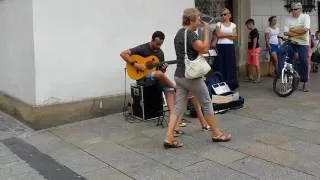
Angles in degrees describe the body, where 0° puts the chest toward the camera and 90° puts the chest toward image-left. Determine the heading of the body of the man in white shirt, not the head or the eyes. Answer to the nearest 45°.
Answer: approximately 45°

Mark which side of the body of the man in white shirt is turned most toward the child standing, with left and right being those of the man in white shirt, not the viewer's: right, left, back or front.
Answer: right

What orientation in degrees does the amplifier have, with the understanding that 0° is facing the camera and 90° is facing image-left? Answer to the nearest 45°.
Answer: approximately 315°

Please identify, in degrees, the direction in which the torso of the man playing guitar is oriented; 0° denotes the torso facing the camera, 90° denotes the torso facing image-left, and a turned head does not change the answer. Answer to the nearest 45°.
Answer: approximately 315°

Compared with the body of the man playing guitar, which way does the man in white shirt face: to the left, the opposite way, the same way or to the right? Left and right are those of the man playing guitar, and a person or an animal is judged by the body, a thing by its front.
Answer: to the right

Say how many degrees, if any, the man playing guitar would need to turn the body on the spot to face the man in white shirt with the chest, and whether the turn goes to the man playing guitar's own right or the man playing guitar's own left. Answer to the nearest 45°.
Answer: approximately 90° to the man playing guitar's own left

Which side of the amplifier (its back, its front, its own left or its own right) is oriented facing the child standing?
left

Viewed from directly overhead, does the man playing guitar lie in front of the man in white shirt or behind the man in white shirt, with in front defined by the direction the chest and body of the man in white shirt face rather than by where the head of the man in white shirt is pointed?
in front
